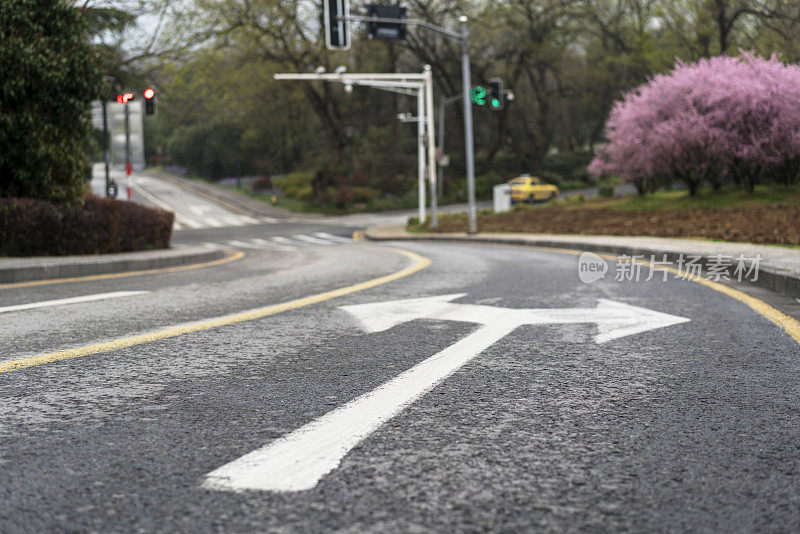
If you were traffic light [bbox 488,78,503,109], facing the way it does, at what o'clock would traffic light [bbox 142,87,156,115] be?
traffic light [bbox 142,87,156,115] is roughly at 2 o'clock from traffic light [bbox 488,78,503,109].

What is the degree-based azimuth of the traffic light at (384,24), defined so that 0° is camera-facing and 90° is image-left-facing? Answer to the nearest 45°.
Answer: approximately 180°

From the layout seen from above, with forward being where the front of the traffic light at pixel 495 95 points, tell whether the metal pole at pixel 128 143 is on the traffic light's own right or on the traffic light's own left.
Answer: on the traffic light's own right

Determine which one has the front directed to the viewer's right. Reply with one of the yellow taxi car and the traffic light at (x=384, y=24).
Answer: the yellow taxi car

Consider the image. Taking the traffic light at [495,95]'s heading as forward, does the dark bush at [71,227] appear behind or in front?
in front

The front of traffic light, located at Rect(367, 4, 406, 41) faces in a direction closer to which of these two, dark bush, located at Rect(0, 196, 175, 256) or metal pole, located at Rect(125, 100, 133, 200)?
the metal pole

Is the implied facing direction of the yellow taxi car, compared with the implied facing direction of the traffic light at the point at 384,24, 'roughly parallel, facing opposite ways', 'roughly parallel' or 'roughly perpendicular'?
roughly perpendicular

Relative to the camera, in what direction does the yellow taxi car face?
facing to the right of the viewer
